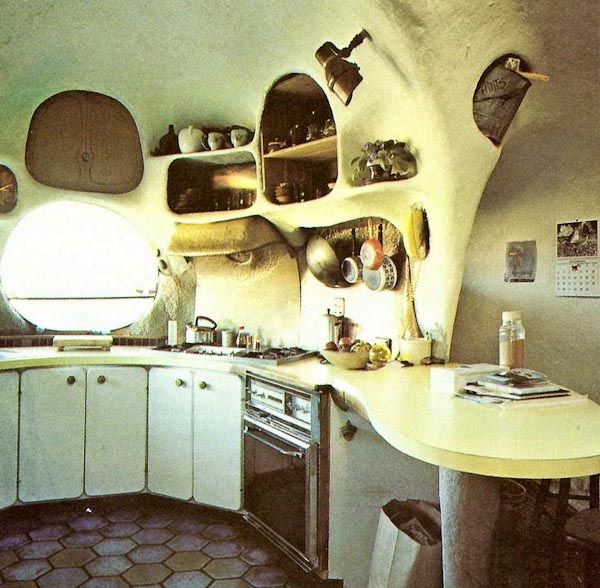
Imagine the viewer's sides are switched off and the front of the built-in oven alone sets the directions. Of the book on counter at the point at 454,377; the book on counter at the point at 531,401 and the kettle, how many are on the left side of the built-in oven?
2

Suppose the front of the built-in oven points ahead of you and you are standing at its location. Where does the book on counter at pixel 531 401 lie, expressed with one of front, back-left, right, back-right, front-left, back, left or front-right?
left

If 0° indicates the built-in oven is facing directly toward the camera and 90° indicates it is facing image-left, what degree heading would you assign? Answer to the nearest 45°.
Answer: approximately 45°

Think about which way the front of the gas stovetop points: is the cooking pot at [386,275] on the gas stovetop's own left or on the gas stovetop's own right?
on the gas stovetop's own left

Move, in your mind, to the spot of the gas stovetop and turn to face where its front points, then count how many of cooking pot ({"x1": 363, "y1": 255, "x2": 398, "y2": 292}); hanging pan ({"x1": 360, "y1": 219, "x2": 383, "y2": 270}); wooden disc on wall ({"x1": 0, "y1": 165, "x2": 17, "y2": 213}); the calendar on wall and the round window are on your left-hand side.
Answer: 3

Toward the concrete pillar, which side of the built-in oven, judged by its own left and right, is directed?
left

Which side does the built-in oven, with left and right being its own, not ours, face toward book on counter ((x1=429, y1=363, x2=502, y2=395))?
left

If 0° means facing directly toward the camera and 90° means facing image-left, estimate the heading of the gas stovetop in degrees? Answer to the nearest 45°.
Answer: approximately 45°
